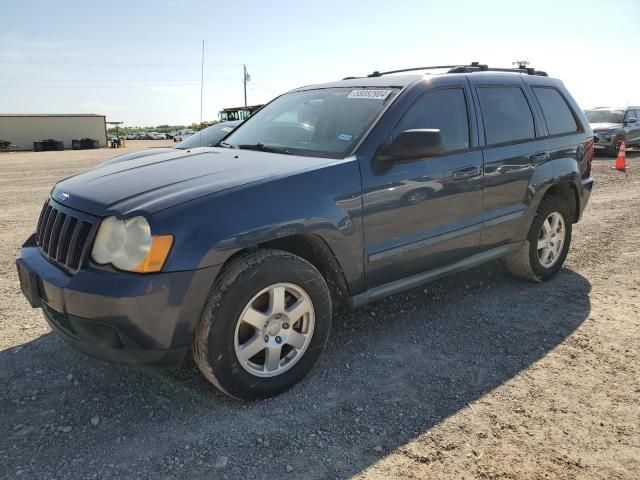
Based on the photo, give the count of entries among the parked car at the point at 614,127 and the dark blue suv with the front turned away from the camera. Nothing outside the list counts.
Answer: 0

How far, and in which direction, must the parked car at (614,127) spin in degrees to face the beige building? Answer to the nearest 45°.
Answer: approximately 45° to its right

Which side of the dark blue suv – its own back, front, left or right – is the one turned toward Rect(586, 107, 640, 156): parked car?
back

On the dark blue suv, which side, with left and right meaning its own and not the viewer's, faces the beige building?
right

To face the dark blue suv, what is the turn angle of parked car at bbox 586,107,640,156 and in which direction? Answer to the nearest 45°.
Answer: approximately 45° to its left

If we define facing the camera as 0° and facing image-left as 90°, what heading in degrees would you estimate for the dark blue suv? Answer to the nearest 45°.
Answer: approximately 45°
